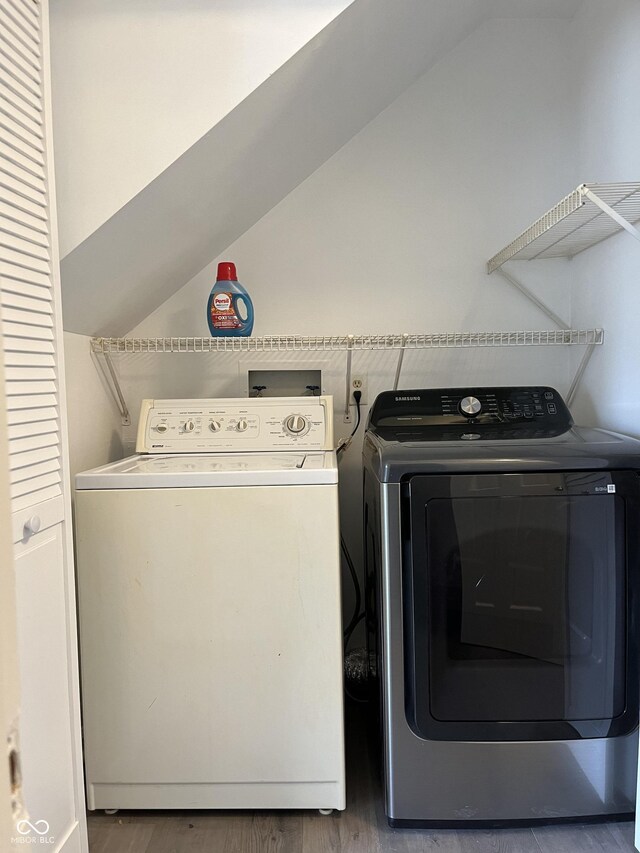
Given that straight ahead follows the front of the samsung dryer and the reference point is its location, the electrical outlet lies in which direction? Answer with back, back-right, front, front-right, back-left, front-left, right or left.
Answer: back-right

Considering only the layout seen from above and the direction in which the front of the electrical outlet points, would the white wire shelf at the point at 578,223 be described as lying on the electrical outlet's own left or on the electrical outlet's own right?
on the electrical outlet's own left

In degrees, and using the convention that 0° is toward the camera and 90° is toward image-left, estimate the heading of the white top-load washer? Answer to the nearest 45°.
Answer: approximately 0°

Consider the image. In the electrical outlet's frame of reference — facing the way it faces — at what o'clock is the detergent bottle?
The detergent bottle is roughly at 2 o'clock from the electrical outlet.

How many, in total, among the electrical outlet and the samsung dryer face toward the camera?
2

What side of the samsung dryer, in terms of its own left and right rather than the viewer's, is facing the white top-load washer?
right

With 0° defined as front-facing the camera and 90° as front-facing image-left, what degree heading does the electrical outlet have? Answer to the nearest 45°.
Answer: approximately 0°
